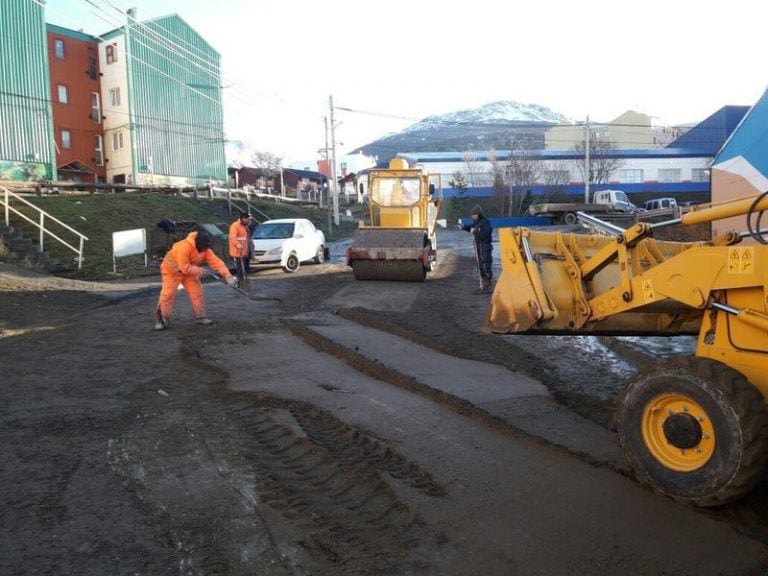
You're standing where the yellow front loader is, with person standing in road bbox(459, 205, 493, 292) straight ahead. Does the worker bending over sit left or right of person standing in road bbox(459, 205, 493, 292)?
left

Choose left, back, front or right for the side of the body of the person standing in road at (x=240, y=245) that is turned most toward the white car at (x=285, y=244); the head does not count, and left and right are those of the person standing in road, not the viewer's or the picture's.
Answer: left

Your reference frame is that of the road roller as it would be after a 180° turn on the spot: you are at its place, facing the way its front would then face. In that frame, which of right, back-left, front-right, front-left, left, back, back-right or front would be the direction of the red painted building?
front-left

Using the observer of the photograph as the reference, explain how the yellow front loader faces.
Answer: facing away from the viewer and to the left of the viewer

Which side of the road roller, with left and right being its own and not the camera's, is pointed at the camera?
front

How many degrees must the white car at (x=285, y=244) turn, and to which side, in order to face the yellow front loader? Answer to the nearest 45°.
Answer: approximately 45° to its left

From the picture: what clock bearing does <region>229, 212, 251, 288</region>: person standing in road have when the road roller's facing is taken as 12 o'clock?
The person standing in road is roughly at 2 o'clock from the road roller.
